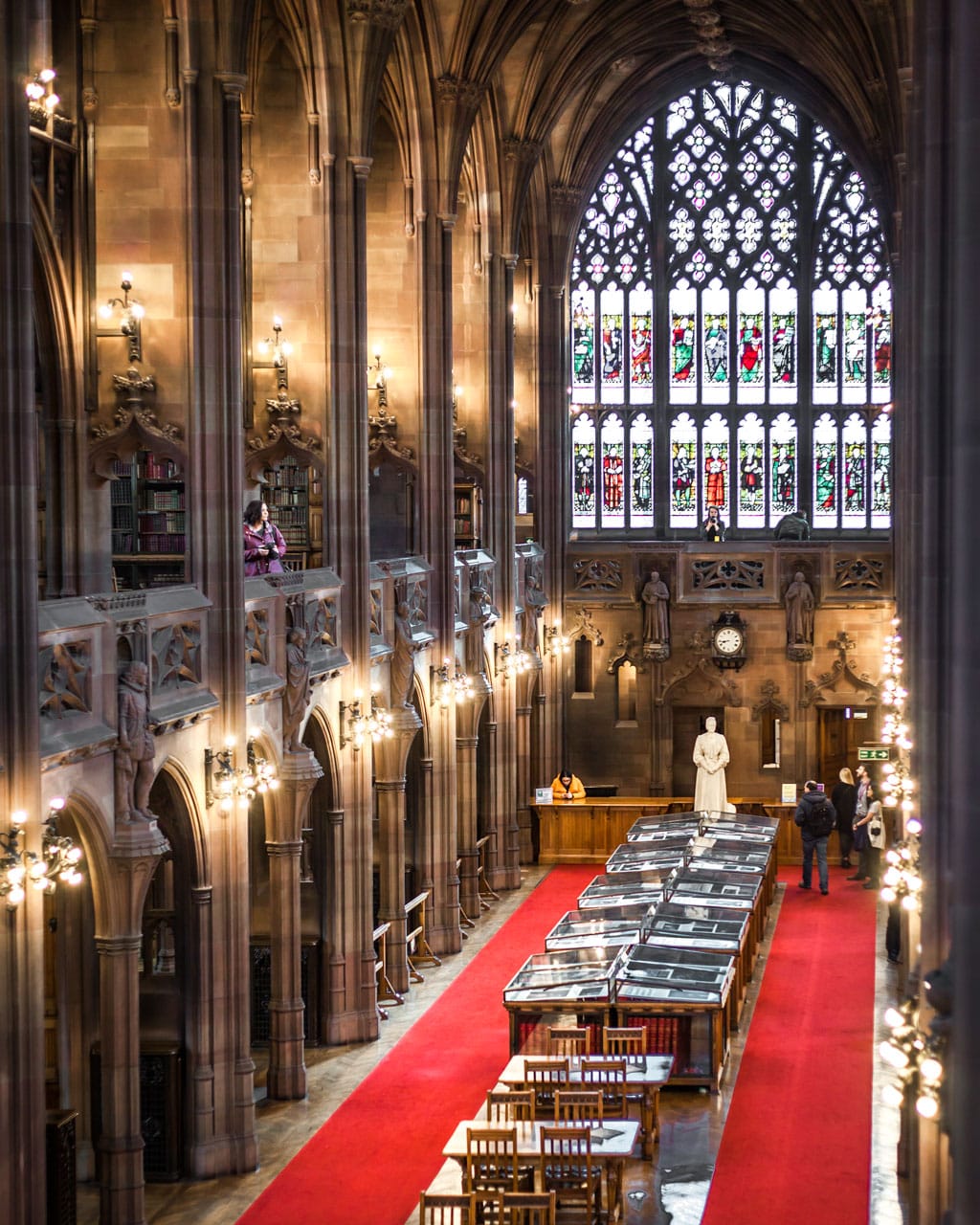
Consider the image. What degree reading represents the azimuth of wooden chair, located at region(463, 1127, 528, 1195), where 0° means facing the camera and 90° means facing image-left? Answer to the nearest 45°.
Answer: approximately 180°

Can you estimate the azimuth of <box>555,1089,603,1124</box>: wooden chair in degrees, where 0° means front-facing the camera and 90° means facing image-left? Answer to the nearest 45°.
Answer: approximately 0°

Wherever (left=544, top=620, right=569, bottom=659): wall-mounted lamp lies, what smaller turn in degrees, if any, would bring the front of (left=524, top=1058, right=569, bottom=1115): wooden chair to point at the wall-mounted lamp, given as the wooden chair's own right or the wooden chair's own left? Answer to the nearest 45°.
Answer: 0° — it already faces it

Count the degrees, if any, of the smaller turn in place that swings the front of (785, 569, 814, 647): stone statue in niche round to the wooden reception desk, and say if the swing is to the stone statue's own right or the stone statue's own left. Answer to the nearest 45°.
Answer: approximately 45° to the stone statue's own right

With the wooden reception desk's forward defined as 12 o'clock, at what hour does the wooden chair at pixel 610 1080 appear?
The wooden chair is roughly at 12 o'clock from the wooden reception desk.

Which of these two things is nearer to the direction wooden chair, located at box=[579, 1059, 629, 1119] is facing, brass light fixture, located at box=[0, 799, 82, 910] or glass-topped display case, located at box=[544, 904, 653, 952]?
the glass-topped display case

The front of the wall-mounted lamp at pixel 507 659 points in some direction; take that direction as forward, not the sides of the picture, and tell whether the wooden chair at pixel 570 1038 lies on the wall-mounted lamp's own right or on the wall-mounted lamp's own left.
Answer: on the wall-mounted lamp's own right

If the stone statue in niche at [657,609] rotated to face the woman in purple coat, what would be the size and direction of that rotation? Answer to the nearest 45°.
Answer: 0° — it already faces them

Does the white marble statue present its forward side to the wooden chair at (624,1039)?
yes

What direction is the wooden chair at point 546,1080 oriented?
away from the camera
